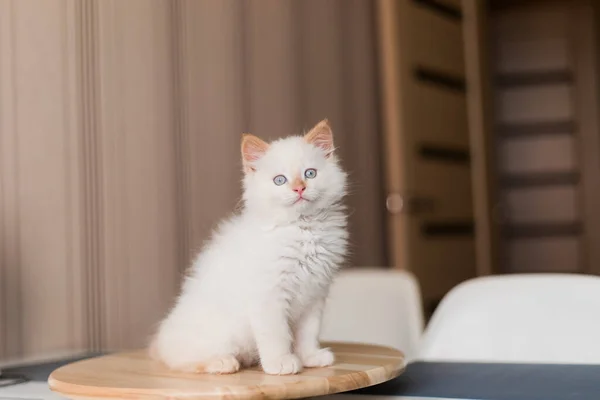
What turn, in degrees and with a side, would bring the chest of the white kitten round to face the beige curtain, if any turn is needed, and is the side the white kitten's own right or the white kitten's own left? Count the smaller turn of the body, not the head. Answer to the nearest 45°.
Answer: approximately 180°

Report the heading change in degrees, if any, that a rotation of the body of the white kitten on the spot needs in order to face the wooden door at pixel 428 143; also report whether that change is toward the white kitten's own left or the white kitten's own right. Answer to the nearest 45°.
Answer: approximately 135° to the white kitten's own left

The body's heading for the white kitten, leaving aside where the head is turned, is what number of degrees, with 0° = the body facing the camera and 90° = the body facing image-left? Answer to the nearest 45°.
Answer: approximately 315°
